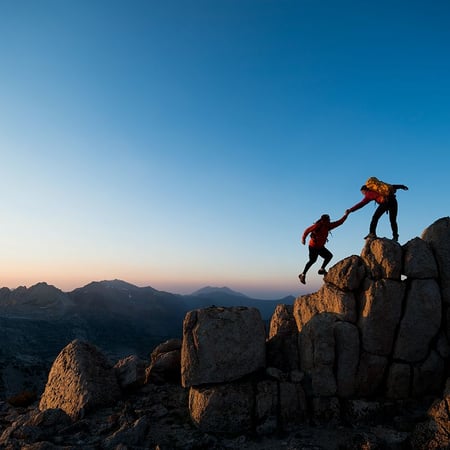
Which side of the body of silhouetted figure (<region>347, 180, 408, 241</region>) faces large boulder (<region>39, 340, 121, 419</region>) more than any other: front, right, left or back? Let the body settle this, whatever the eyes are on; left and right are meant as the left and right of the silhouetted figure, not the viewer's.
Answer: front

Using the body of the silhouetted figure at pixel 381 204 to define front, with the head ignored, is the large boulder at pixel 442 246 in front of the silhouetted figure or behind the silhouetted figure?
behind

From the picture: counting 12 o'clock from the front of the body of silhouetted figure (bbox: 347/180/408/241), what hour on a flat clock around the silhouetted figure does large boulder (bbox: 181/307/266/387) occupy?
The large boulder is roughly at 11 o'clock from the silhouetted figure.

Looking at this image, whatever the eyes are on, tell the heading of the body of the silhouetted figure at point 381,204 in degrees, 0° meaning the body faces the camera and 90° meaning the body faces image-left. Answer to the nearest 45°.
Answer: approximately 90°

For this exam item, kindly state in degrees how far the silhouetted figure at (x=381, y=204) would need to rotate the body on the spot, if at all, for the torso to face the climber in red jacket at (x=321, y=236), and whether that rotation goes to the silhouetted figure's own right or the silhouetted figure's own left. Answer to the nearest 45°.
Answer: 0° — they already face them

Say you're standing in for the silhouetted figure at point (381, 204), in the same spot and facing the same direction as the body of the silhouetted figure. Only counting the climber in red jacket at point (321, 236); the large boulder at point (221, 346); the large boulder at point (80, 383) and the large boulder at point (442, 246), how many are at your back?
1

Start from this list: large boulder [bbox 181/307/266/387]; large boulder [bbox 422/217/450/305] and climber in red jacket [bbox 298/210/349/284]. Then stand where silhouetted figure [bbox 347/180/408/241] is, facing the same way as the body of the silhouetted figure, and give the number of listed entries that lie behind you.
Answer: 1
